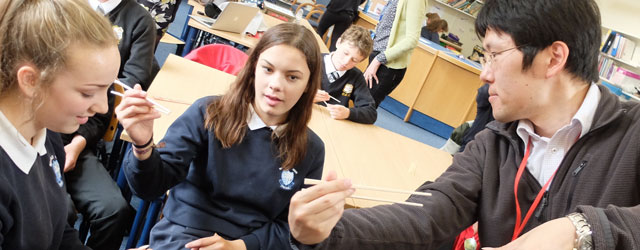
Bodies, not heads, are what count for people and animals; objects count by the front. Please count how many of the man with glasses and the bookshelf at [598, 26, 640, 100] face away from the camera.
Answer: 0

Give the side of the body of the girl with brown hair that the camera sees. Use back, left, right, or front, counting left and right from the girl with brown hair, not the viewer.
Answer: front

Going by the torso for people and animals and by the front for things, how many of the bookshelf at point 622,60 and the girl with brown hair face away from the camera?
0

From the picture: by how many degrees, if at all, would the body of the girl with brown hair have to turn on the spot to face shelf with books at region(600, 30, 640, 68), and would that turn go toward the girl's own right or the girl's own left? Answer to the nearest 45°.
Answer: approximately 135° to the girl's own left

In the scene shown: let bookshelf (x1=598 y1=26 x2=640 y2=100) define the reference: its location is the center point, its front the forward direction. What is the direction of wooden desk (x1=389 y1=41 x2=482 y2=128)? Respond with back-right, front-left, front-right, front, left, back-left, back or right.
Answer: front

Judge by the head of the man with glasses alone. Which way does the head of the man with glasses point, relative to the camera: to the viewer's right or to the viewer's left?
to the viewer's left

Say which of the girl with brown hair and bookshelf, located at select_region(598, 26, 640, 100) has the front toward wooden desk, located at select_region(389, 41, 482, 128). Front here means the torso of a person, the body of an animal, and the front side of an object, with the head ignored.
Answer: the bookshelf

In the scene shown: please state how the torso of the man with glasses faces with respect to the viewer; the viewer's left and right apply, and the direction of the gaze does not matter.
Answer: facing the viewer and to the left of the viewer

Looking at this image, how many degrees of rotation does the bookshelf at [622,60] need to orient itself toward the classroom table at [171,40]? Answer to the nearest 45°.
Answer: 0° — it already faces it

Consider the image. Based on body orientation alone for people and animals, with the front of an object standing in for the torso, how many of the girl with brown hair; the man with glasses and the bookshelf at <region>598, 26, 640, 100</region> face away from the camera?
0

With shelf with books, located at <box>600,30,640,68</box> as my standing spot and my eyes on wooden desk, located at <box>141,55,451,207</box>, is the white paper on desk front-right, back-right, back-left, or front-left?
front-right

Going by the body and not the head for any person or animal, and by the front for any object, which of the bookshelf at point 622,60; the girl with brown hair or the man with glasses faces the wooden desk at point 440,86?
the bookshelf

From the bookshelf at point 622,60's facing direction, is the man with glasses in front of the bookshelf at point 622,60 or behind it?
in front

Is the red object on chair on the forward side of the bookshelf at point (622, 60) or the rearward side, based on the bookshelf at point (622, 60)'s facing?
on the forward side
